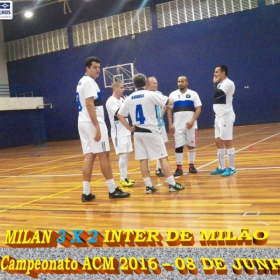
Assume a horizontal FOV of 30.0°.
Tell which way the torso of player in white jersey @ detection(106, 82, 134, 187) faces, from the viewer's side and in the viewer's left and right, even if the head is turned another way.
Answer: facing to the right of the viewer

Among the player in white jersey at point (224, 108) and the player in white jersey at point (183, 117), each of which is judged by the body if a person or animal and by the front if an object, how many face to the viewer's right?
0

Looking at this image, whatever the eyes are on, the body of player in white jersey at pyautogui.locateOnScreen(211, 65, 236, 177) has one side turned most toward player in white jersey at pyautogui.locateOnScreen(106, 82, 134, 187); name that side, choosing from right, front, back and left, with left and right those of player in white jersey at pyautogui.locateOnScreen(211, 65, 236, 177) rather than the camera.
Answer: front

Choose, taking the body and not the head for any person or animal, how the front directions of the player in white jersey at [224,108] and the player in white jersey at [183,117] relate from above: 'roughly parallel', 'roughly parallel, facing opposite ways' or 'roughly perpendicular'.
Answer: roughly perpendicular

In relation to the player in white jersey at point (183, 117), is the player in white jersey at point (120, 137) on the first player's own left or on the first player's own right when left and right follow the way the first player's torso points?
on the first player's own right

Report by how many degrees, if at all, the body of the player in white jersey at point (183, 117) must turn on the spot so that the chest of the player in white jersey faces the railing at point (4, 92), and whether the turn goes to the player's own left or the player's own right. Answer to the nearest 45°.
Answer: approximately 135° to the player's own right

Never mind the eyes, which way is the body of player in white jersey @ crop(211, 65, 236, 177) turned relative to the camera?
to the viewer's left

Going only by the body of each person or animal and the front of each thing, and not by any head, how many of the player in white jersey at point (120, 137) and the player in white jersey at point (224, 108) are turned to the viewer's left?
1

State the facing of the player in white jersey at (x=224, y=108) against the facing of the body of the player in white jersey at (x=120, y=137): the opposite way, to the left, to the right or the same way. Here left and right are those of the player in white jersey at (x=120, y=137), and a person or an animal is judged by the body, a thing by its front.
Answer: the opposite way

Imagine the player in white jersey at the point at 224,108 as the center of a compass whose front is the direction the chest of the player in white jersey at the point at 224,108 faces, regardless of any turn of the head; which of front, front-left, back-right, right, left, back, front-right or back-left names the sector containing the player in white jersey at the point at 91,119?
front-left
